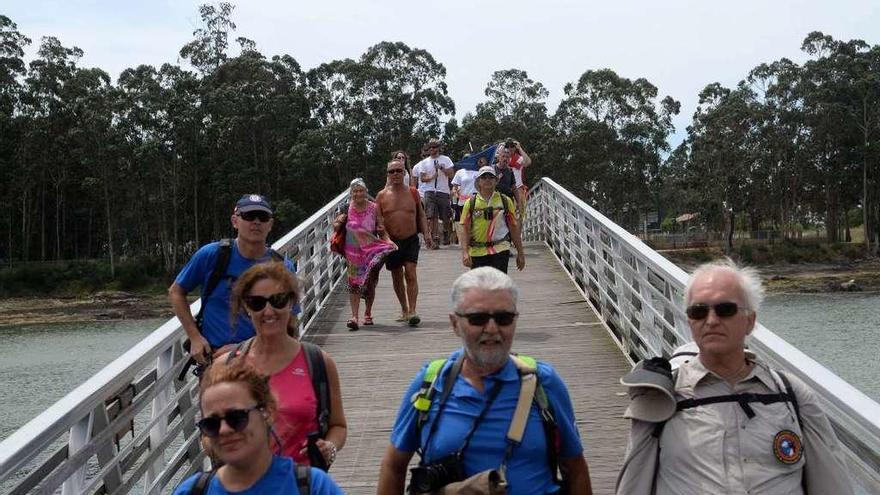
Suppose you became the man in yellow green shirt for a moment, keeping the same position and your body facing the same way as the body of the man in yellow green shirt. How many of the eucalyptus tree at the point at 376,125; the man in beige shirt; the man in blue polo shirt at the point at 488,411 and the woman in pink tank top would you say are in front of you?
3

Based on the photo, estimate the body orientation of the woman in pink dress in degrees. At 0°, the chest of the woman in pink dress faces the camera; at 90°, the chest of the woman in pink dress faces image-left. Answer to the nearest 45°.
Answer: approximately 0°

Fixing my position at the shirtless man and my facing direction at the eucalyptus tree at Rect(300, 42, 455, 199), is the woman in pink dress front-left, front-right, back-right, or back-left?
back-left

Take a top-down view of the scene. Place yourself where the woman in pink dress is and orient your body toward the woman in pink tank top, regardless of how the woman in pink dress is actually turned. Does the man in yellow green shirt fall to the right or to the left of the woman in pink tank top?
left

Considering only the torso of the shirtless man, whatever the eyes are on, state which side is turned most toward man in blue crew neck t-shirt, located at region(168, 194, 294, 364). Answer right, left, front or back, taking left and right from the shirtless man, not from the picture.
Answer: front

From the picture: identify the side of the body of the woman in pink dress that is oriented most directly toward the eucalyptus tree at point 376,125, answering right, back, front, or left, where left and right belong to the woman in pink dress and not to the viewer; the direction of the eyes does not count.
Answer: back

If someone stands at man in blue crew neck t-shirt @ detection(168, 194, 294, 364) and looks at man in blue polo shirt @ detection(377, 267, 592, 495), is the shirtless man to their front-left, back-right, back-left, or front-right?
back-left

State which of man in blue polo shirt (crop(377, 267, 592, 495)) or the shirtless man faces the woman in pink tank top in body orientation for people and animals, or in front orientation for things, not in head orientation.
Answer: the shirtless man

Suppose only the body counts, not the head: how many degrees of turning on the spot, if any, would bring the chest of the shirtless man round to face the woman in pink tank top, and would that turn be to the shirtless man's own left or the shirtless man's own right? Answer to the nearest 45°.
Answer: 0° — they already face them
